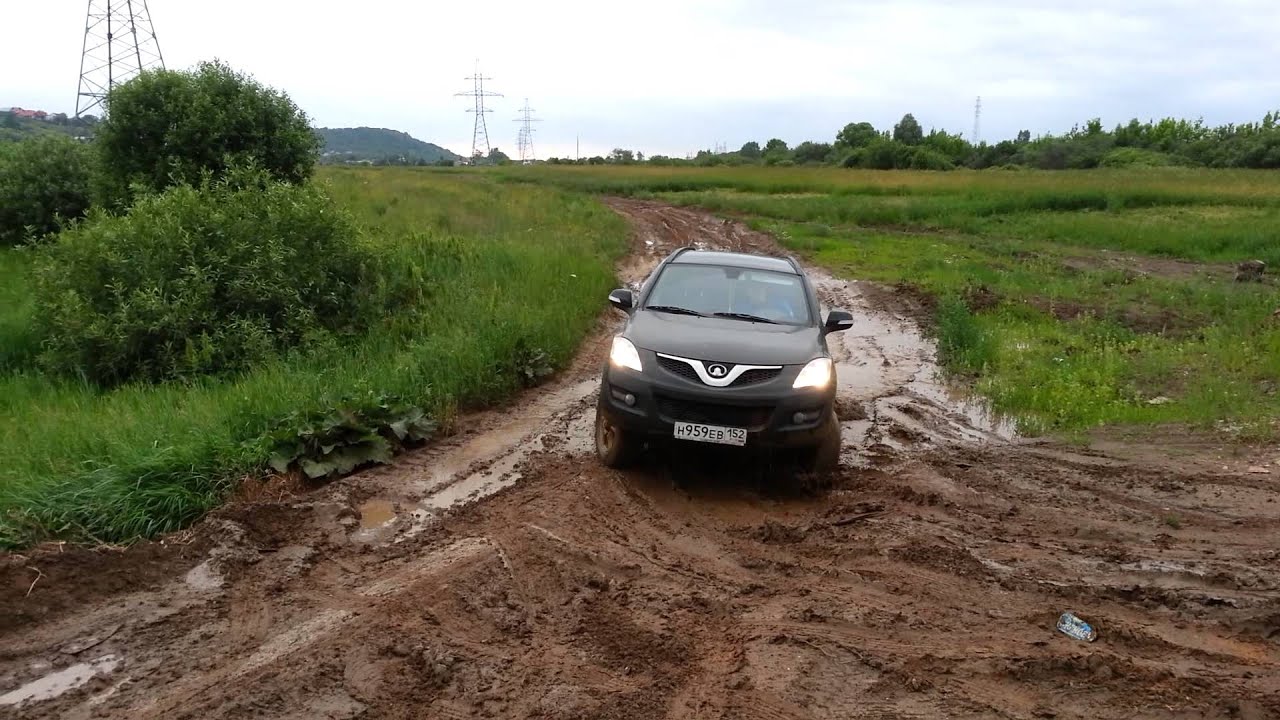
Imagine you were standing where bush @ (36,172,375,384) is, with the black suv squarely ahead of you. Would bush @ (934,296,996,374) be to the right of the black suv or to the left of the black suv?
left

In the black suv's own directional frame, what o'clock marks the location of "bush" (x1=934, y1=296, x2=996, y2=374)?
The bush is roughly at 7 o'clock from the black suv.

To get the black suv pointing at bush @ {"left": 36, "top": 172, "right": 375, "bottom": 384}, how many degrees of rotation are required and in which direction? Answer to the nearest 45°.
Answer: approximately 135° to its right

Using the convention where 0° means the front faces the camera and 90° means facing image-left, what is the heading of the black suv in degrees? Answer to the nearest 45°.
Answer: approximately 0°

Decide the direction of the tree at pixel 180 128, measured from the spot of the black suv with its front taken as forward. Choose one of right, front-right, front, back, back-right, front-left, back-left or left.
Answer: back-right

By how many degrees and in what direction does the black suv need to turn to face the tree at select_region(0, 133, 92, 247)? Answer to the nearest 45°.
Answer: approximately 135° to its right
